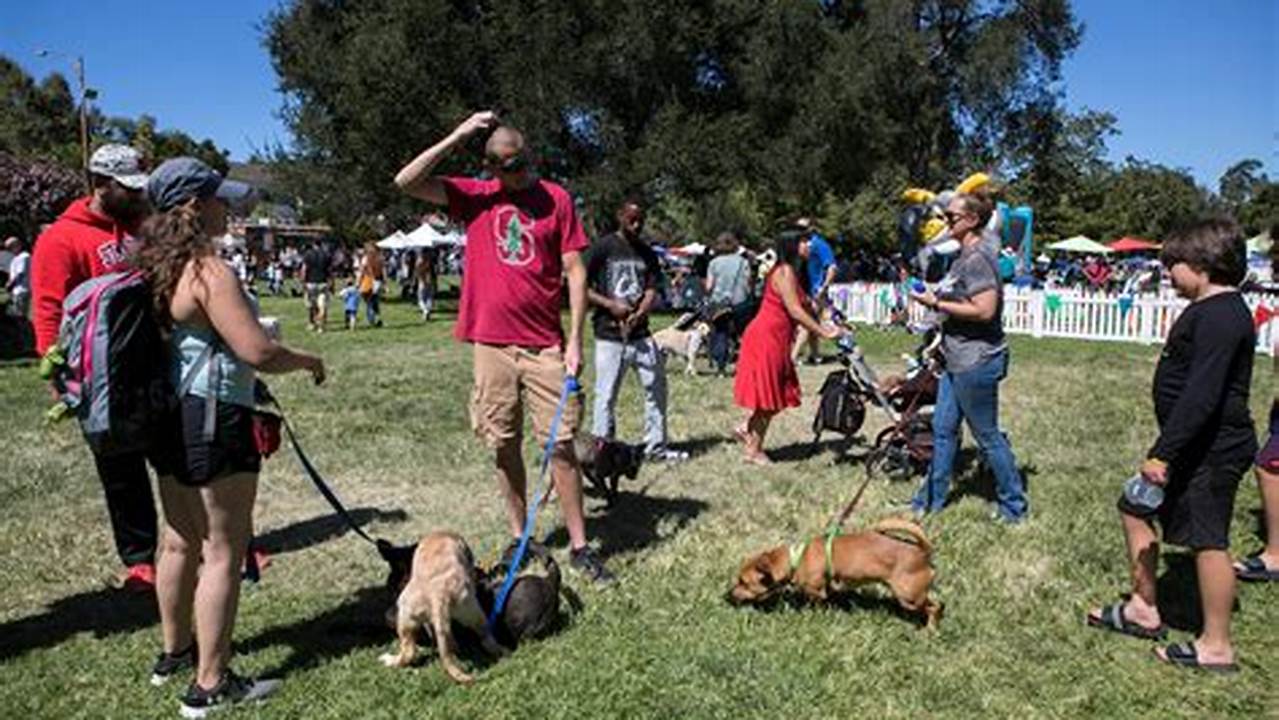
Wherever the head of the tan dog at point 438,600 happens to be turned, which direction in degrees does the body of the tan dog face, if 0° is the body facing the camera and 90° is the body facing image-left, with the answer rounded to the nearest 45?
approximately 180°

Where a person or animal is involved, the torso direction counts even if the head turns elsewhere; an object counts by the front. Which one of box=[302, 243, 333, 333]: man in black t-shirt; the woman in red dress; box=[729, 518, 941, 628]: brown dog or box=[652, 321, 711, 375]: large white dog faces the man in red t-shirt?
the brown dog

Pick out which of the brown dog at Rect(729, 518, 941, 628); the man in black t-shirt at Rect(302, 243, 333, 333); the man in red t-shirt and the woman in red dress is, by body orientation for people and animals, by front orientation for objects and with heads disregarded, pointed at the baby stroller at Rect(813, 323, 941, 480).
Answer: the woman in red dress

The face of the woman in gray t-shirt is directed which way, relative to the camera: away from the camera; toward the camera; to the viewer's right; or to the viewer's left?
to the viewer's left

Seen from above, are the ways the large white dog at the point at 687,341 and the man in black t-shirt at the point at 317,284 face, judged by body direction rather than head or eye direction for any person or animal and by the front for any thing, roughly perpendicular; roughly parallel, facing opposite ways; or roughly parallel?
roughly perpendicular

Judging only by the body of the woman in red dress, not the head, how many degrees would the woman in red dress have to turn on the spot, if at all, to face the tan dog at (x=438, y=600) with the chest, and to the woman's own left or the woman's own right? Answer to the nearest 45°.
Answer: approximately 90° to the woman's own right

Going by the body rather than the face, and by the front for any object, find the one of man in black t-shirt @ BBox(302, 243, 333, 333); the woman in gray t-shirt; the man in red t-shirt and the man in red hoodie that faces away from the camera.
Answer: the man in black t-shirt

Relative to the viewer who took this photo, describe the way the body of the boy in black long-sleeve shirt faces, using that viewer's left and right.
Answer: facing to the left of the viewer

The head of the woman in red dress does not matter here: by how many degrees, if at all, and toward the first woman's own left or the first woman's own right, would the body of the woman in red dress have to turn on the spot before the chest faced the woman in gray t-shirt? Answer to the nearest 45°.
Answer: approximately 45° to the first woman's own right

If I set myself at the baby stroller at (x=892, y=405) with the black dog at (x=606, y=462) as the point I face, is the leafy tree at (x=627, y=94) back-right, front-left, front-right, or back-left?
back-right

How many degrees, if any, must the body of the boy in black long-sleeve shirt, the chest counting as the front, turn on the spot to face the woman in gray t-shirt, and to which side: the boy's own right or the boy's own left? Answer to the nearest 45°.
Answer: approximately 45° to the boy's own right

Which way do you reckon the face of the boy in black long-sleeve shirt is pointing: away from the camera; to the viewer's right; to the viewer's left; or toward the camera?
to the viewer's left

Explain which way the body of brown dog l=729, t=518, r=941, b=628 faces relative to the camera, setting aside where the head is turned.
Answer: to the viewer's left

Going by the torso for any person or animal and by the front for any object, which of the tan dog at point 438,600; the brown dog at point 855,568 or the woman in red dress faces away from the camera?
the tan dog

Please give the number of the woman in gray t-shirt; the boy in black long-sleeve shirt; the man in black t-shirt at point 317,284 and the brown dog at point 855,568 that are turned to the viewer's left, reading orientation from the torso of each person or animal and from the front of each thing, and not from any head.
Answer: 3

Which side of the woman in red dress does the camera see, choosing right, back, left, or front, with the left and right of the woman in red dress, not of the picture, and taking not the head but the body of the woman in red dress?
right
